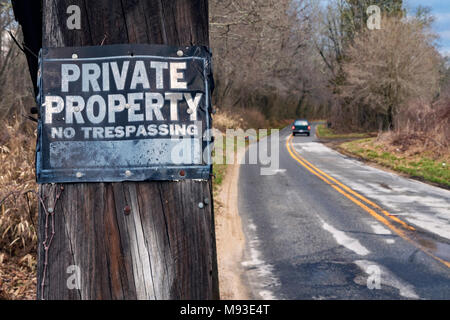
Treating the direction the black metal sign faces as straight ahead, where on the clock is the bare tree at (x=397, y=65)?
The bare tree is roughly at 7 o'clock from the black metal sign.

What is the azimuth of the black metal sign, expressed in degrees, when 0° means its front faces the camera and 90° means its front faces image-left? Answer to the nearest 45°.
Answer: approximately 0°
